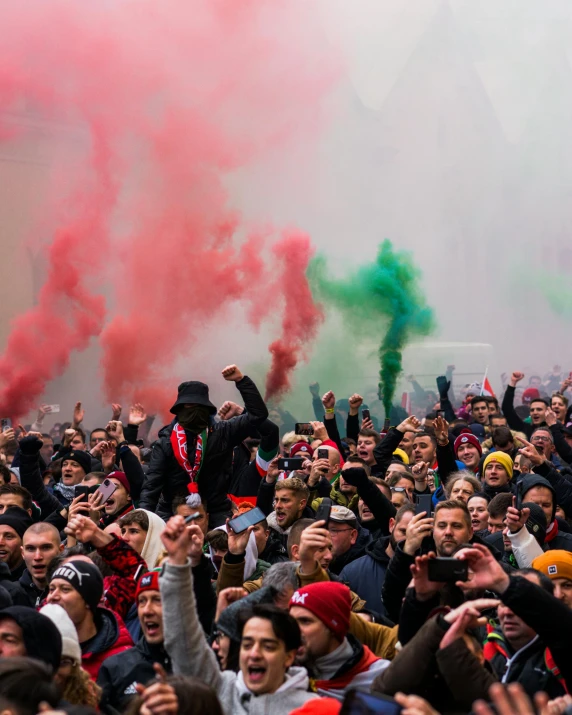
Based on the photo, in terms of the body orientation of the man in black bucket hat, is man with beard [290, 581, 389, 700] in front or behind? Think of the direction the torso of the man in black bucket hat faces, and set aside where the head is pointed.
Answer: in front

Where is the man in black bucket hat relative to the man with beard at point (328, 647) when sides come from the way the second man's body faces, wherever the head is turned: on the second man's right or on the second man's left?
on the second man's right

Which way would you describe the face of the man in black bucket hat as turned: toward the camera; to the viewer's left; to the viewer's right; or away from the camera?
toward the camera

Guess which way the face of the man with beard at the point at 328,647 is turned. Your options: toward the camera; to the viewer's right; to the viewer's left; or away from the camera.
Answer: to the viewer's left

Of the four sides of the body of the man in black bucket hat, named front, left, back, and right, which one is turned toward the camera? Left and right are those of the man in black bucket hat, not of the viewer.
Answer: front
